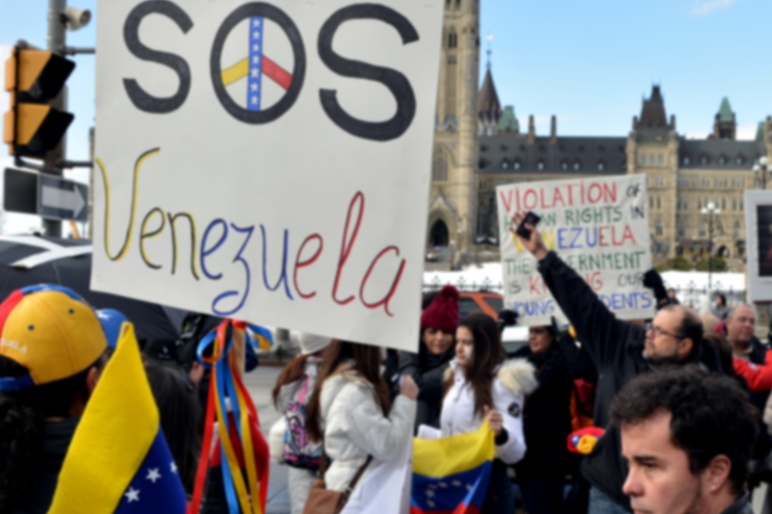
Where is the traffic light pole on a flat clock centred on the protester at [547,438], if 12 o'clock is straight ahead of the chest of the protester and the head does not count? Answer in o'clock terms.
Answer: The traffic light pole is roughly at 2 o'clock from the protester.

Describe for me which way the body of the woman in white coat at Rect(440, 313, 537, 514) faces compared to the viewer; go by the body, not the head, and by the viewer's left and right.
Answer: facing the viewer and to the left of the viewer

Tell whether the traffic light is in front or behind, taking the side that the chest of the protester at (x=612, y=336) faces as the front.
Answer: in front

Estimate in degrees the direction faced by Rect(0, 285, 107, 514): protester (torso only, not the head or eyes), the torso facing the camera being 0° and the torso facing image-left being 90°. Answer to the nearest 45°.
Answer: approximately 225°

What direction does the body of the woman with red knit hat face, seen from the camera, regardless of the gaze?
toward the camera

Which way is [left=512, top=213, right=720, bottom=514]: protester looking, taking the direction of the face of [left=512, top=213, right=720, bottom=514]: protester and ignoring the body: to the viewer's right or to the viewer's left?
to the viewer's left

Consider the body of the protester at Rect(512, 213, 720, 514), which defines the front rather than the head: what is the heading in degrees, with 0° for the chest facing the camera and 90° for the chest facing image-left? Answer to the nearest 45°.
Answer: approximately 90°

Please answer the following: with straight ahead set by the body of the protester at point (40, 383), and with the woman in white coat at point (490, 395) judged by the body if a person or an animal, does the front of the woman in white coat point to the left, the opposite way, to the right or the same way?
the opposite way

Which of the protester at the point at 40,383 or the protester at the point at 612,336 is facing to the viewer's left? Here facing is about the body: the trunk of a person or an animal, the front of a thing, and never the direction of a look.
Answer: the protester at the point at 612,336

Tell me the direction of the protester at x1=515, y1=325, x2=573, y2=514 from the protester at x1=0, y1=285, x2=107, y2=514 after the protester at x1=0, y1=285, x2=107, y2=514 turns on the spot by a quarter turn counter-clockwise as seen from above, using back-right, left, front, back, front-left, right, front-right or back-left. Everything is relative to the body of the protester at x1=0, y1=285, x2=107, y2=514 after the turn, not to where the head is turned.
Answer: right

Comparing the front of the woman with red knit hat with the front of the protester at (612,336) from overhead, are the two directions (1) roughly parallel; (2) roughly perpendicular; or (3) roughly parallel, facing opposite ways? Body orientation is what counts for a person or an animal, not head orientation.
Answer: roughly perpendicular

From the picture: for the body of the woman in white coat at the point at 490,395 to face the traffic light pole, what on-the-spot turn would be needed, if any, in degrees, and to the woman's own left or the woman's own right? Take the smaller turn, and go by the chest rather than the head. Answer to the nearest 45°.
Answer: approximately 90° to the woman's own right
